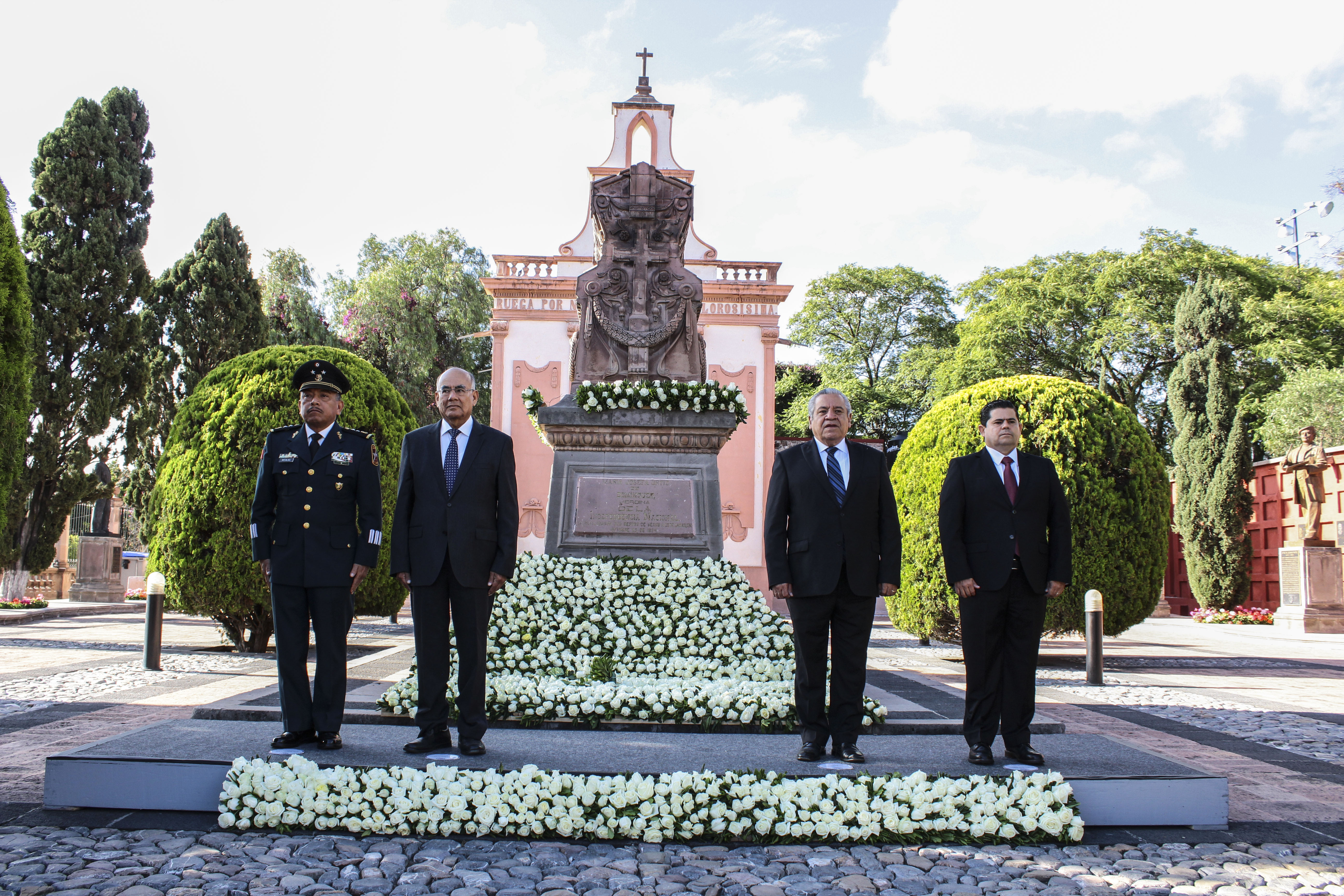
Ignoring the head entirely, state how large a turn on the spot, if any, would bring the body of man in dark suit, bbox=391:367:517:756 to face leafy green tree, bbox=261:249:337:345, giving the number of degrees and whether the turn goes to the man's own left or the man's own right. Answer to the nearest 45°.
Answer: approximately 180°

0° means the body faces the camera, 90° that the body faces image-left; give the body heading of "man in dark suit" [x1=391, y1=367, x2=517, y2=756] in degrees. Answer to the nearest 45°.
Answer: approximately 0°

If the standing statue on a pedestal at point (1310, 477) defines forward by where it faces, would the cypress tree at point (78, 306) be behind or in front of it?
in front

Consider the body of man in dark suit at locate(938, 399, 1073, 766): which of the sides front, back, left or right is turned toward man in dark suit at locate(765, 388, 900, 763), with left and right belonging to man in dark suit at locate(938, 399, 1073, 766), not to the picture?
right

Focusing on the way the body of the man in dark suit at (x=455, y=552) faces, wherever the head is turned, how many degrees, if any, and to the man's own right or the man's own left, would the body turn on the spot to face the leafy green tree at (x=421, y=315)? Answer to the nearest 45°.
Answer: approximately 180°

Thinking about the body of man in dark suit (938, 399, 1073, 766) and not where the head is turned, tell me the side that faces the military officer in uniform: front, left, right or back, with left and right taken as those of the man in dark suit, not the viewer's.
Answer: right

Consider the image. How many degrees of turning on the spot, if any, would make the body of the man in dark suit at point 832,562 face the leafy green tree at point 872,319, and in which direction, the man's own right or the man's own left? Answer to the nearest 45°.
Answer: approximately 180°

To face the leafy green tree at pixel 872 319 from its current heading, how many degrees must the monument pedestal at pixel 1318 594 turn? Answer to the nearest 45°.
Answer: approximately 90° to its right
